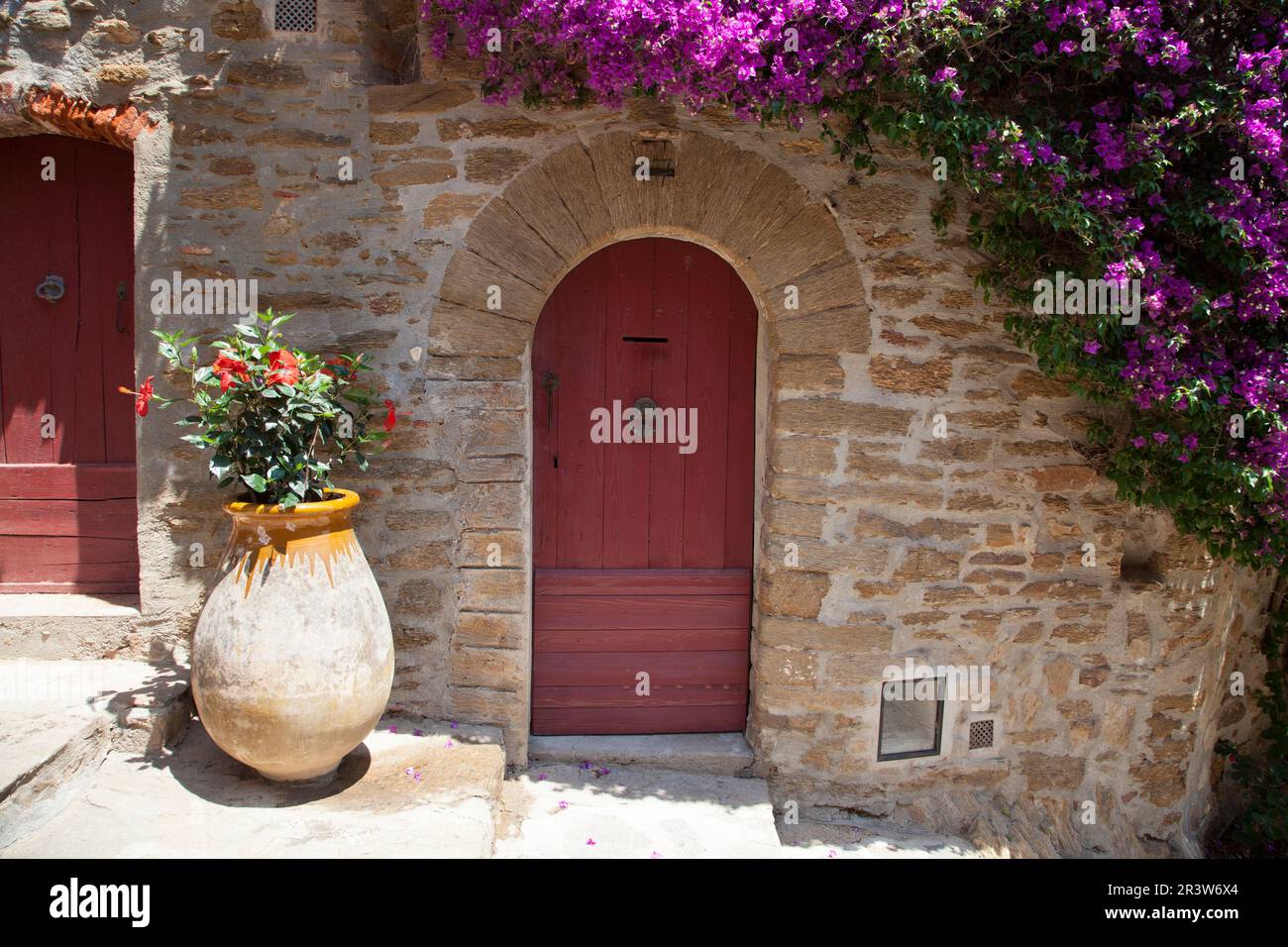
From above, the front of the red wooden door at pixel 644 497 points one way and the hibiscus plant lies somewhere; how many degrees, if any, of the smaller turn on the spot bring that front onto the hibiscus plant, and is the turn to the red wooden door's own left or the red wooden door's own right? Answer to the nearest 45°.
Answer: approximately 45° to the red wooden door's own right

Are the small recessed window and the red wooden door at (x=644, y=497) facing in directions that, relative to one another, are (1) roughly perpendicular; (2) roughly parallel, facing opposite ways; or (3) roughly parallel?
roughly parallel

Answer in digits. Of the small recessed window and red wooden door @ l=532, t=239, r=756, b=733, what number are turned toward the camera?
2

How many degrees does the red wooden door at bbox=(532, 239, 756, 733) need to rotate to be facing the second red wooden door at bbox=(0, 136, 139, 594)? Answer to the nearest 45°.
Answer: approximately 90° to its right

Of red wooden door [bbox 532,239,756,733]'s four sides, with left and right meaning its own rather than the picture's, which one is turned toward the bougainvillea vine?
left

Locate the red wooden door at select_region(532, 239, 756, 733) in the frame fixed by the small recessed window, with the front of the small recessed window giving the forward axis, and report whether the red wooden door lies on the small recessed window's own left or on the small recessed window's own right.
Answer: on the small recessed window's own right

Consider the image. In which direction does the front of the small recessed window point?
toward the camera

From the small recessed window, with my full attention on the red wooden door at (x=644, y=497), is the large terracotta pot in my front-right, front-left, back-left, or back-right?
front-left

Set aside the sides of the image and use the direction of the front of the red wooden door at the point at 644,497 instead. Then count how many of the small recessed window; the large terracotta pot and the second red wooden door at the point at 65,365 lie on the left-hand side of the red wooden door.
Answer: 1

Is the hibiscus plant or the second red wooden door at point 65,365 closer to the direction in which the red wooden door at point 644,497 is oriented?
the hibiscus plant

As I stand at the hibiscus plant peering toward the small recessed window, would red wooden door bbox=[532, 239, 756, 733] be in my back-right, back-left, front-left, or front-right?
front-left

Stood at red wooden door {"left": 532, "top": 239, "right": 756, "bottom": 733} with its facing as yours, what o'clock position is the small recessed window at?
The small recessed window is roughly at 9 o'clock from the red wooden door.

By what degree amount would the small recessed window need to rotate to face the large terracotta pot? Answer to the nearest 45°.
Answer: approximately 45° to its right

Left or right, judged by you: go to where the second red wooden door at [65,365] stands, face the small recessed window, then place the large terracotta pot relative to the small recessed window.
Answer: right

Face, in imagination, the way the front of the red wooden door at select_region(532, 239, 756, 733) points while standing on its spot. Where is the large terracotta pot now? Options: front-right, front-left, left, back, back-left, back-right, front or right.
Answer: front-right

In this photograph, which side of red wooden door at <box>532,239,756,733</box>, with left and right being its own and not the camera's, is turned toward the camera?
front

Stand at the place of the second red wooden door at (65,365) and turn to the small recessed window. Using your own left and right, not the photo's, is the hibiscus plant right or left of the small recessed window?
right
